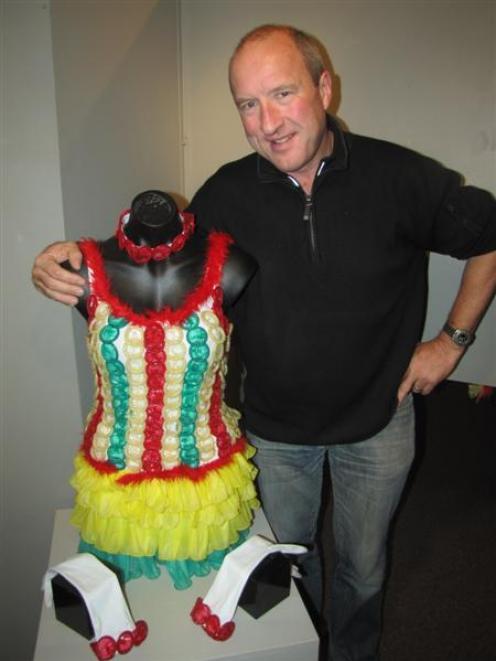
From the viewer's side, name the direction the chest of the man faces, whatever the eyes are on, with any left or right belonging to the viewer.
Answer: facing the viewer

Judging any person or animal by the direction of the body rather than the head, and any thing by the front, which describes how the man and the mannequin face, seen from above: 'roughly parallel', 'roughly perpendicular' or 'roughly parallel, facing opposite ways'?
roughly parallel

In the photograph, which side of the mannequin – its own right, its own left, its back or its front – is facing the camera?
front

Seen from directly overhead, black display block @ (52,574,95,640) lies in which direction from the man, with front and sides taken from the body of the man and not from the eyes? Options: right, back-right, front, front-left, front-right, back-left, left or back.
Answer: front-right

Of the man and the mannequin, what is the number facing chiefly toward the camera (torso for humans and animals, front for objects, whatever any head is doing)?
2
